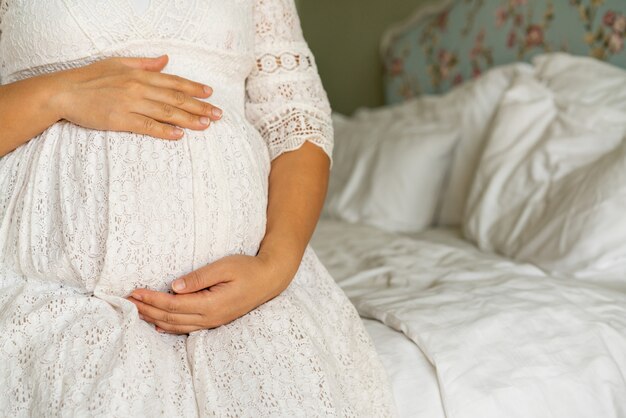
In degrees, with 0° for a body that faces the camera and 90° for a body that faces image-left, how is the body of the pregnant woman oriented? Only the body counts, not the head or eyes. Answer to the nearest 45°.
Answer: approximately 0°
